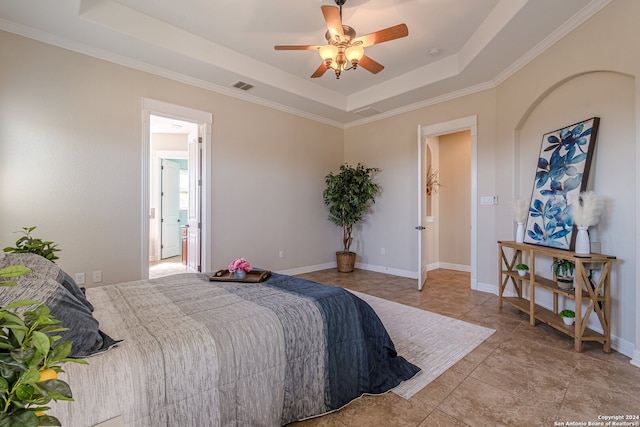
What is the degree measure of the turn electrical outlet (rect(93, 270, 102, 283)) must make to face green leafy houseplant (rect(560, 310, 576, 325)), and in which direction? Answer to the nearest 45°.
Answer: approximately 45° to its left

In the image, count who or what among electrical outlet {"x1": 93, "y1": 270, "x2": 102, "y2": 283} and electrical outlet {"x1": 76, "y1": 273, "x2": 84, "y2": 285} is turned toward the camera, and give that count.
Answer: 2

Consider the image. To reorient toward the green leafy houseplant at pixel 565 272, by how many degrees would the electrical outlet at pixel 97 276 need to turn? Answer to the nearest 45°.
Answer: approximately 45° to its left

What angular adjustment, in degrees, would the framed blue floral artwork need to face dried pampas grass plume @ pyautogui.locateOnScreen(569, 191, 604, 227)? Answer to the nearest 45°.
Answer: approximately 45° to its left

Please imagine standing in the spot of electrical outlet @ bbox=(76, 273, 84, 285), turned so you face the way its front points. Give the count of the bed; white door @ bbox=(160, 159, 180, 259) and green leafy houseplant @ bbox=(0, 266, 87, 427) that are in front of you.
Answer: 2

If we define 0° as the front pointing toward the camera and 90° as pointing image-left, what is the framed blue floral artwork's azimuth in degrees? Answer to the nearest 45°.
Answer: approximately 45°

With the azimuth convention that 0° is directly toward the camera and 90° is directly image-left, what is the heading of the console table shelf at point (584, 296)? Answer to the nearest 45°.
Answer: approximately 45°
